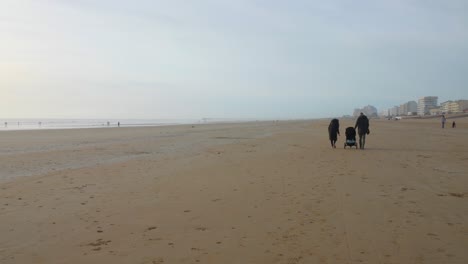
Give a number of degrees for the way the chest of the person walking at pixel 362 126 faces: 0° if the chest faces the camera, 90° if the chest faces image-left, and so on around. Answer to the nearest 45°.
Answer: approximately 180°
